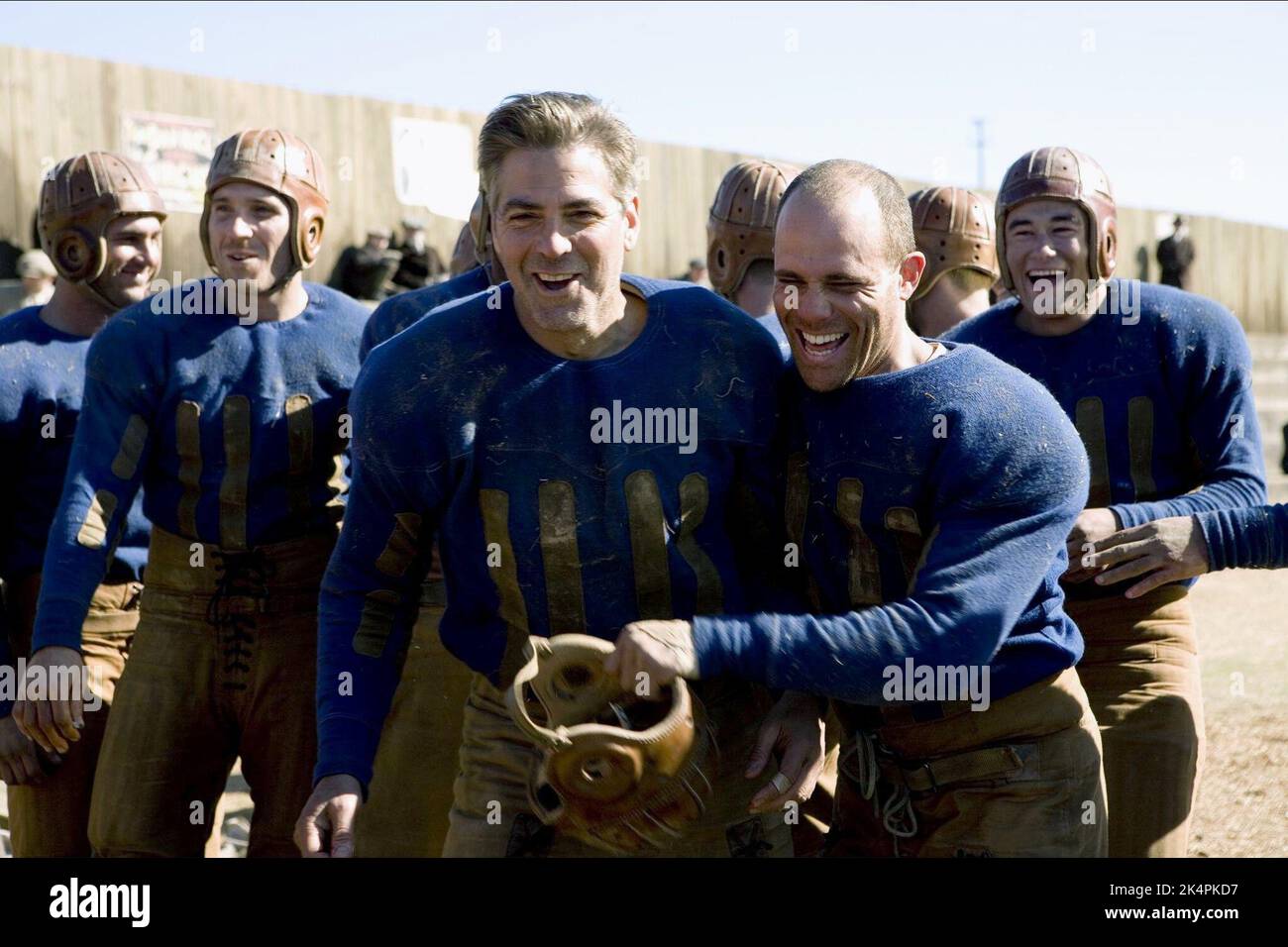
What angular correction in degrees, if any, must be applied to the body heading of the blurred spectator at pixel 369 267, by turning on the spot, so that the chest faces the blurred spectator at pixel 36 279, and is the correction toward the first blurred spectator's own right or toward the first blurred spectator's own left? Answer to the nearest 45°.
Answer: approximately 45° to the first blurred spectator's own right

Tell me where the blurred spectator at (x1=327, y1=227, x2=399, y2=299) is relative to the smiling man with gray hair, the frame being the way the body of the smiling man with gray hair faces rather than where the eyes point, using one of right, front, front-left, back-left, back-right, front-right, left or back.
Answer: back

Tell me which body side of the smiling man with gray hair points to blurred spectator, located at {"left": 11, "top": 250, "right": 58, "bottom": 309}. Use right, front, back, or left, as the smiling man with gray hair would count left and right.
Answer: back

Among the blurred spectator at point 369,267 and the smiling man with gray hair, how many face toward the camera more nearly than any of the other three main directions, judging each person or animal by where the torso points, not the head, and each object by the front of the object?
2

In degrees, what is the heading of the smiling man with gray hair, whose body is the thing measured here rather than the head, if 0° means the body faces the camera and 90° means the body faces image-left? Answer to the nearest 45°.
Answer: approximately 0°

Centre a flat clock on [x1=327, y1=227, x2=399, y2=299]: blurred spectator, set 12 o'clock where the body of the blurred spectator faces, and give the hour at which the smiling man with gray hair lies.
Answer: The smiling man with gray hair is roughly at 12 o'clock from the blurred spectator.
